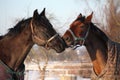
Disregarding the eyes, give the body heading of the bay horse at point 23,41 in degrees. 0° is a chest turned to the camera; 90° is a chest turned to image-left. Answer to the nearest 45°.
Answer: approximately 270°
